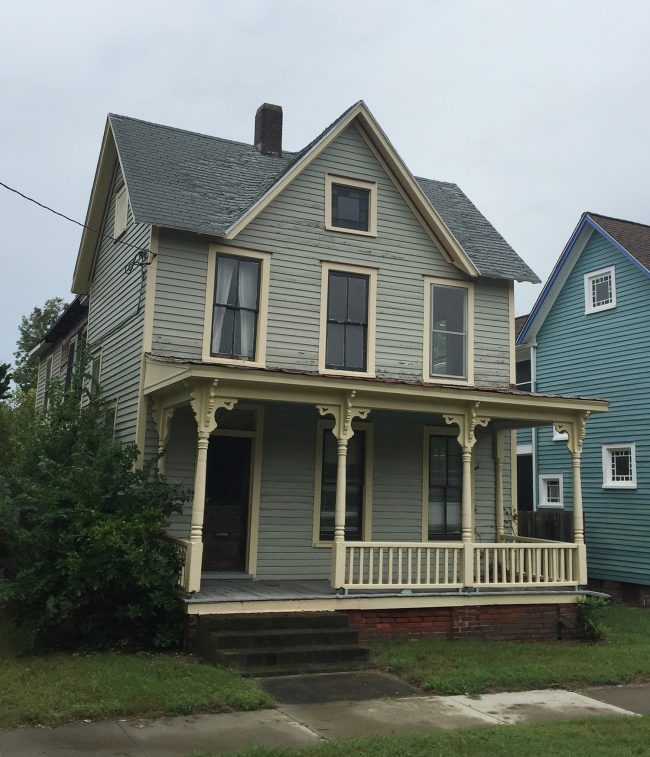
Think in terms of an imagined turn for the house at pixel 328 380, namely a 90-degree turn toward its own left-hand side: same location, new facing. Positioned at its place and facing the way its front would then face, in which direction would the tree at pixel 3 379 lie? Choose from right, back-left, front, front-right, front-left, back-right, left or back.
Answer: back

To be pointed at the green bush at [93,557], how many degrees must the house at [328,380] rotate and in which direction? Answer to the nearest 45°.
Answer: approximately 45° to its right

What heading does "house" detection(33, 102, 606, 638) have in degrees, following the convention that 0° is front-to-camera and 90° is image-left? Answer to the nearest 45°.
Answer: approximately 0°

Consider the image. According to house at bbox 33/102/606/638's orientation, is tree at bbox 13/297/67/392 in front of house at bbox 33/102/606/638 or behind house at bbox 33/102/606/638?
behind

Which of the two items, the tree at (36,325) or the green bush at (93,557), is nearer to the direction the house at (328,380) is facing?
the green bush

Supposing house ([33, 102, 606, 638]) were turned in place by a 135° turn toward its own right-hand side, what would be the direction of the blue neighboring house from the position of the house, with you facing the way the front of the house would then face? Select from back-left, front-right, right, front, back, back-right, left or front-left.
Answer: right
